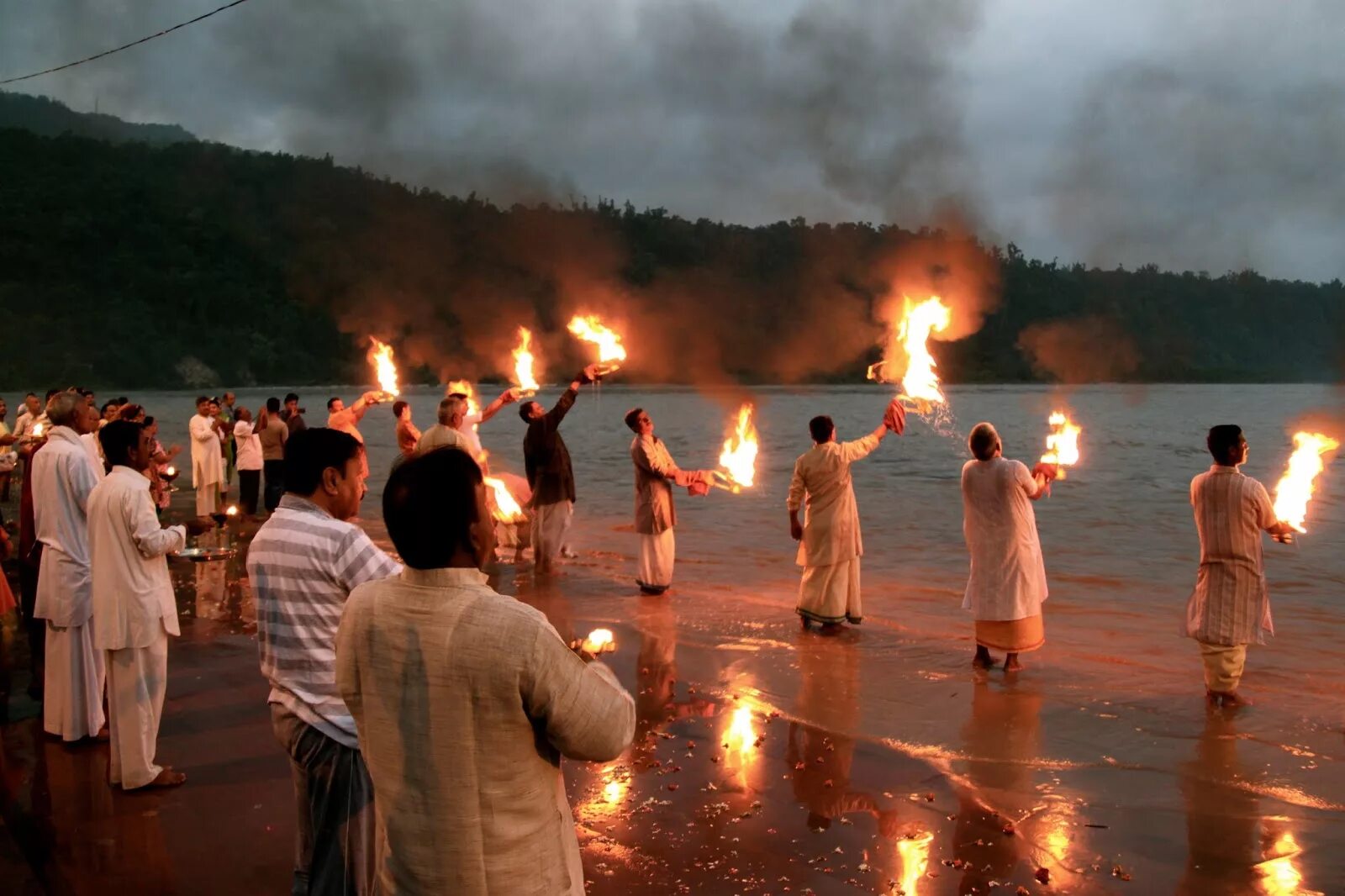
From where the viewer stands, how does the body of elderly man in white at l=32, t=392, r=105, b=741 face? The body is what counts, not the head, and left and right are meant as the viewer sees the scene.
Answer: facing away from the viewer and to the right of the viewer

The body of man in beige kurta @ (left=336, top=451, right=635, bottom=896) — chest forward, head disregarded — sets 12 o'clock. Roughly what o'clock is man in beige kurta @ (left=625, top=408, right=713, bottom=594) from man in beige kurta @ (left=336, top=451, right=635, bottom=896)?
man in beige kurta @ (left=625, top=408, right=713, bottom=594) is roughly at 11 o'clock from man in beige kurta @ (left=336, top=451, right=635, bottom=896).

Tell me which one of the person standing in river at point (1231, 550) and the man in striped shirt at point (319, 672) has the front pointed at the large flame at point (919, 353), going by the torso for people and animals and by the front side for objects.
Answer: the man in striped shirt

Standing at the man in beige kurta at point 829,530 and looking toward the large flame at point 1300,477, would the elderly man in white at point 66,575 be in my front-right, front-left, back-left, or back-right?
back-right

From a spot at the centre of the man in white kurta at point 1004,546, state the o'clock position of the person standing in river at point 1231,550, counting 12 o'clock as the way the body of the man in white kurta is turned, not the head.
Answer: The person standing in river is roughly at 2 o'clock from the man in white kurta.

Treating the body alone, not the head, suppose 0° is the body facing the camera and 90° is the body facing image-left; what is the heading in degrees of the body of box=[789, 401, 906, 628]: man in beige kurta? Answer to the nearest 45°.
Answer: approximately 225°

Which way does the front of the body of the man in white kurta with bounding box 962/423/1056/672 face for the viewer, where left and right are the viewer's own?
facing away from the viewer and to the right of the viewer

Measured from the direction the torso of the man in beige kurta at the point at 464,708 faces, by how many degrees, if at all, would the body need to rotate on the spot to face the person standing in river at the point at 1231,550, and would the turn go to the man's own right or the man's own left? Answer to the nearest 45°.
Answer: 0° — they already face them

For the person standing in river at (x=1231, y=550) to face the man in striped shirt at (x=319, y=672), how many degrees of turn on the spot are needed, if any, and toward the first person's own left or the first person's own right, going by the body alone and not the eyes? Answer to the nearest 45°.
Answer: approximately 180°

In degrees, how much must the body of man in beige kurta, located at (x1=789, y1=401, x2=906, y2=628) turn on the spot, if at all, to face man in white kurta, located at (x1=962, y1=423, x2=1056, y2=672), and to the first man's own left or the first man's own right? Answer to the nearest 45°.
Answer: approximately 90° to the first man's own right

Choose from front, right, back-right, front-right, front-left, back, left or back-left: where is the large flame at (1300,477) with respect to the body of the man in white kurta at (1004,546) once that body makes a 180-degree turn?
back-left

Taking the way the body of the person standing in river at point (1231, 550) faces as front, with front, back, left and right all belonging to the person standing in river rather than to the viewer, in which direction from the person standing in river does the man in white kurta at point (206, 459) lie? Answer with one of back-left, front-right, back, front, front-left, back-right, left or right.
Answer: back-left
